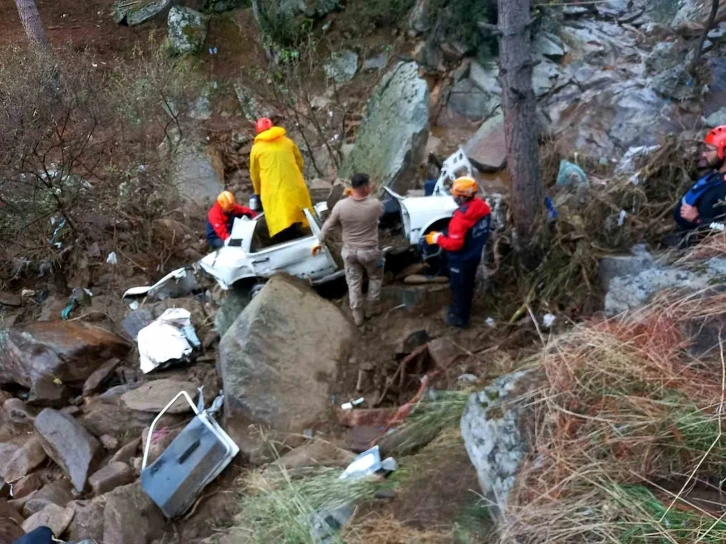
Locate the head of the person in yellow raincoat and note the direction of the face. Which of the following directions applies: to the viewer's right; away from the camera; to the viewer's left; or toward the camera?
away from the camera

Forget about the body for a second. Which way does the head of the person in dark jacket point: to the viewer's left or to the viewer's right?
to the viewer's left

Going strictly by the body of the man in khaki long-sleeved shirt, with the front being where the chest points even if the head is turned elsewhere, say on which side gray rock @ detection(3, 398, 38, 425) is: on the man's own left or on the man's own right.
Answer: on the man's own left

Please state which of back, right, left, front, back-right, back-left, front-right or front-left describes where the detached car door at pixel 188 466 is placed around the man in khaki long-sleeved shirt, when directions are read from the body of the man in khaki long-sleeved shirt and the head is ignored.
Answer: back-left

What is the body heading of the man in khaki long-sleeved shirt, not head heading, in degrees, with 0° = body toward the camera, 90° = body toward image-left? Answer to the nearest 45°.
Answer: approximately 180°

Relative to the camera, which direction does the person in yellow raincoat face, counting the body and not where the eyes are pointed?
away from the camera

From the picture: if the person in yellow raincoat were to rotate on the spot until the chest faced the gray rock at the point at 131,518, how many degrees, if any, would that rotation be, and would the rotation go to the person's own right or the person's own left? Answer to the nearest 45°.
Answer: approximately 135° to the person's own left

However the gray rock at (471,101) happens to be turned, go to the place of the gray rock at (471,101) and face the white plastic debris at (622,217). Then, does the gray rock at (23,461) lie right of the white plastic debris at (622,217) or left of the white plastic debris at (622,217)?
right

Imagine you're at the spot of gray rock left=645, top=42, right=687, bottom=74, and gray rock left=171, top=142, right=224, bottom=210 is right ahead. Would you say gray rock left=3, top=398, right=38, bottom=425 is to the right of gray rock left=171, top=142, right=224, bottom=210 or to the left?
left

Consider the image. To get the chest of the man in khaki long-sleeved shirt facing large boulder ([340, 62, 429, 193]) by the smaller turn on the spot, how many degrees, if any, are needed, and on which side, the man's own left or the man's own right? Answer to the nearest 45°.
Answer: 0° — they already face it

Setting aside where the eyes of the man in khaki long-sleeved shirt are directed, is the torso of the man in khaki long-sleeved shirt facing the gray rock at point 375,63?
yes

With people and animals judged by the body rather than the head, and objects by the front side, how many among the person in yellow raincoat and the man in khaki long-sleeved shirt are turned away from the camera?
2
